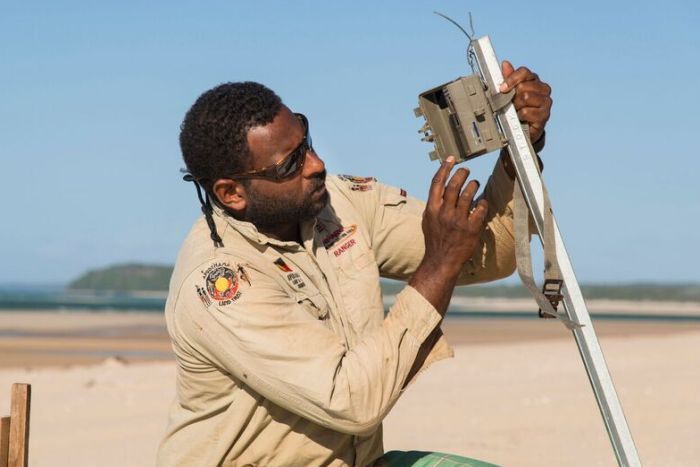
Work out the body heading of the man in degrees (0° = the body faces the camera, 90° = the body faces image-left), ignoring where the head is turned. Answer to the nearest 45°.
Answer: approximately 315°

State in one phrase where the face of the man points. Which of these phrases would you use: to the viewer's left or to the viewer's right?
to the viewer's right
